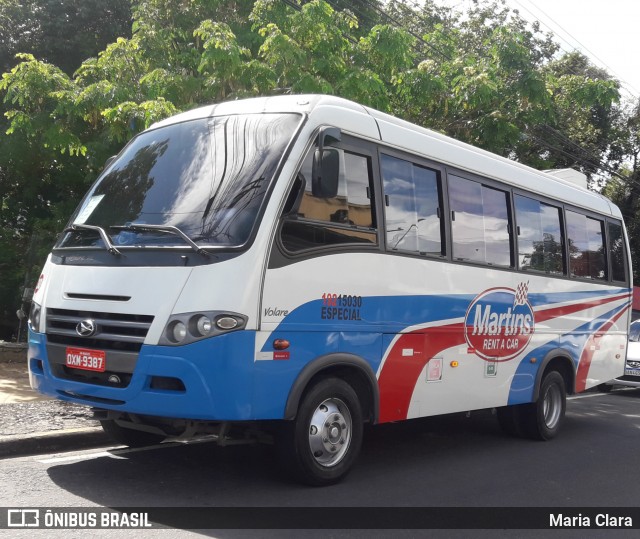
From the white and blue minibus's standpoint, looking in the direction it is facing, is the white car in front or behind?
behind

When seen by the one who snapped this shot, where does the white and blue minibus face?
facing the viewer and to the left of the viewer
